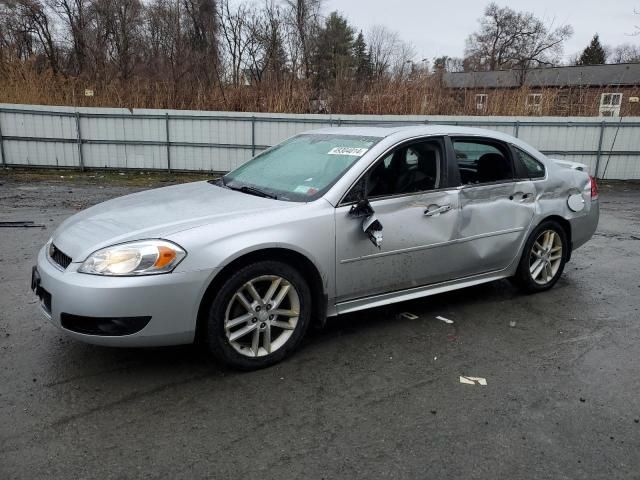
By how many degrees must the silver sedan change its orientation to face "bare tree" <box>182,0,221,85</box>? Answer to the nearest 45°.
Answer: approximately 135° to its right

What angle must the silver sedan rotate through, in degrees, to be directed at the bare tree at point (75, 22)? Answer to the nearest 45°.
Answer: approximately 90° to its right

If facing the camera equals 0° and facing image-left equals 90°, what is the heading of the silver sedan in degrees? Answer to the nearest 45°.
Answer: approximately 45°

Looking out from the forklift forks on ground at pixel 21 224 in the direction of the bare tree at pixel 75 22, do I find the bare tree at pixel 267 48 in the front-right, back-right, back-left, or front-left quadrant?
front-right

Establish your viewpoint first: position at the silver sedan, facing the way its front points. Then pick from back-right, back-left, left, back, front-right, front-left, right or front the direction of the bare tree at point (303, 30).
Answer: back-right

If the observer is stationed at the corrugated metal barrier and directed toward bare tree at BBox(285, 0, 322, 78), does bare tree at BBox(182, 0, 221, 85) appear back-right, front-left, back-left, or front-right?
front-left

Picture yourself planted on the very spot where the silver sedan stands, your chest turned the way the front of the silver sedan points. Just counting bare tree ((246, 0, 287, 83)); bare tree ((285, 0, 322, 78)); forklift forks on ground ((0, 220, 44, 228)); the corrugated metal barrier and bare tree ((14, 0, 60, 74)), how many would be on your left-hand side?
0

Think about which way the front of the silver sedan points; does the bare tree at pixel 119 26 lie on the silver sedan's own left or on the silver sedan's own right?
on the silver sedan's own right

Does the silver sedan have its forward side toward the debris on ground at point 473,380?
no

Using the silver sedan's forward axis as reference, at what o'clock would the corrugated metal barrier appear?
The corrugated metal barrier is roughly at 4 o'clock from the silver sedan.

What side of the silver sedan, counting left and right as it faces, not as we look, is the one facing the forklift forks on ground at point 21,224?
right

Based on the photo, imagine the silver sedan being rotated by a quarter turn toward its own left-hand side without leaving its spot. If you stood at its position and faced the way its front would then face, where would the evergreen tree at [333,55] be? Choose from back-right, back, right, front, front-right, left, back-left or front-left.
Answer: back-left

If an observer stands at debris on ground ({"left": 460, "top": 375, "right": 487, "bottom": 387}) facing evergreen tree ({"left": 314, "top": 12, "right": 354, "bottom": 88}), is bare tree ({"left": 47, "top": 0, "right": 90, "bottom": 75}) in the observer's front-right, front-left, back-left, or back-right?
front-left

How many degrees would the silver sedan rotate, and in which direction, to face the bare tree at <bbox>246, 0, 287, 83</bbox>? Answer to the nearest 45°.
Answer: approximately 135° to its right

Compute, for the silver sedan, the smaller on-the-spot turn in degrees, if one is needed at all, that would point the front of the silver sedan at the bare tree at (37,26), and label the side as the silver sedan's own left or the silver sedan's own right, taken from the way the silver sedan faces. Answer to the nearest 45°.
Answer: approximately 90° to the silver sedan's own right
